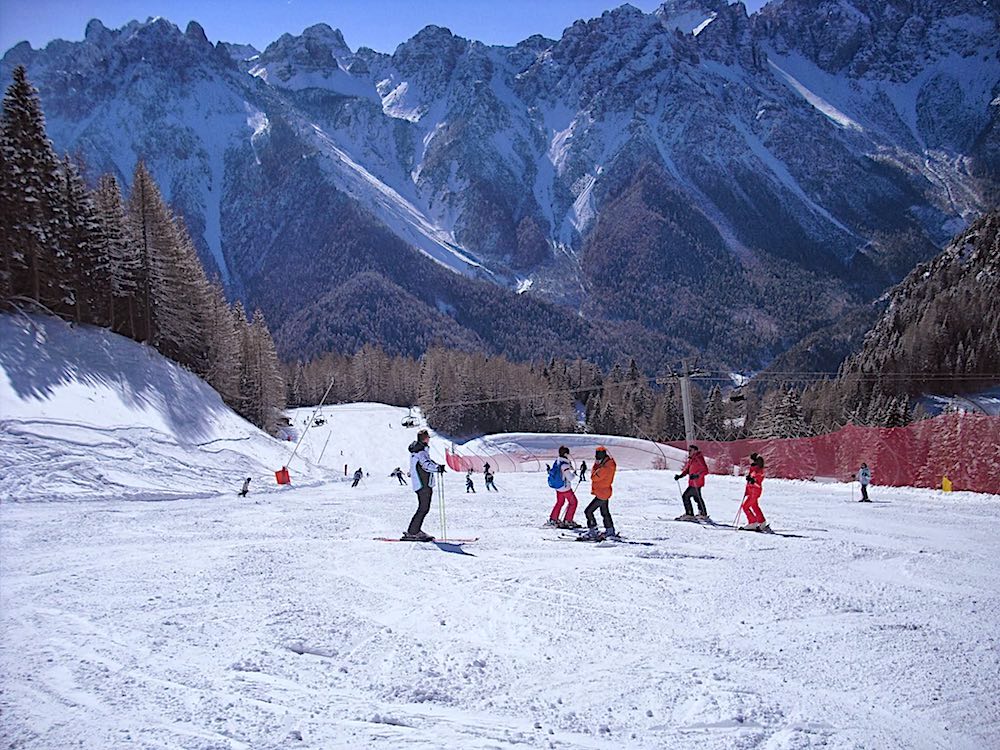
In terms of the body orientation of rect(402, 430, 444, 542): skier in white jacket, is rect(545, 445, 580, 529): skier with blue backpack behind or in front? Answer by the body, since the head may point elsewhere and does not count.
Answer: in front

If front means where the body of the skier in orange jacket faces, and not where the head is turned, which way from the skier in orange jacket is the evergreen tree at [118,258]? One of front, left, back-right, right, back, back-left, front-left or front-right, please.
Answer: right

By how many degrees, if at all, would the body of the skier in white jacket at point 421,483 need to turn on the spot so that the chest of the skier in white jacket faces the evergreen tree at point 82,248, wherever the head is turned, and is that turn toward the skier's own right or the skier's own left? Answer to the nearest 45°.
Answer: approximately 135° to the skier's own left

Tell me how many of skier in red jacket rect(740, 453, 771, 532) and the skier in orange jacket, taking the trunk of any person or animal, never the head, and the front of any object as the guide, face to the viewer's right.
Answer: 0

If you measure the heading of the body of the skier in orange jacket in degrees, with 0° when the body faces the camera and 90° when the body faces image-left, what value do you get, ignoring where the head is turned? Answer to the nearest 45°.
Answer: approximately 45°

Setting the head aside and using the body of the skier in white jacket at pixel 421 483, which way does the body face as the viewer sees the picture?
to the viewer's right

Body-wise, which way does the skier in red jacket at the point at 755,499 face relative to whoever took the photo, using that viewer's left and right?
facing to the left of the viewer

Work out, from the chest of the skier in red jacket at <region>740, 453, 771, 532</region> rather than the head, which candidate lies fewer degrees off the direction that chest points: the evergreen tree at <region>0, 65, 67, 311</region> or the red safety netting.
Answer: the evergreen tree

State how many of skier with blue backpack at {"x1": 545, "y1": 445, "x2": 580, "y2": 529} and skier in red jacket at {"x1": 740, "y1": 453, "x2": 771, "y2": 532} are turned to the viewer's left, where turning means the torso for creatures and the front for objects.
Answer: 1
